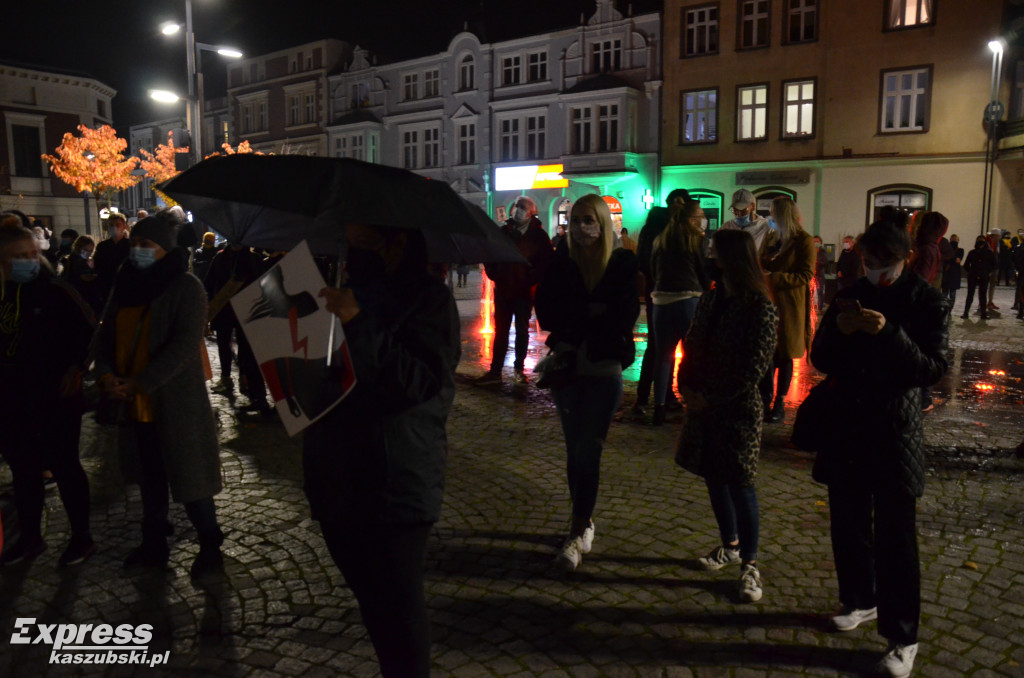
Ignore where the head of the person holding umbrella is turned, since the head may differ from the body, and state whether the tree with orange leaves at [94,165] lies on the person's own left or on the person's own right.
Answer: on the person's own right

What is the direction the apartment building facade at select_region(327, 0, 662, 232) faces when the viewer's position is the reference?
facing the viewer and to the left of the viewer

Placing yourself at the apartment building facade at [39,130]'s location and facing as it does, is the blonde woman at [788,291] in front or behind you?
in front

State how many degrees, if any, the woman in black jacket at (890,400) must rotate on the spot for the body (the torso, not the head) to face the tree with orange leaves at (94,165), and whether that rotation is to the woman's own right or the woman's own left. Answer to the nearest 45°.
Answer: approximately 90° to the woman's own right

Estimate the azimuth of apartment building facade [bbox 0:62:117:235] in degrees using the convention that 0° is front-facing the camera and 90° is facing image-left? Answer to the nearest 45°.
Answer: approximately 315°

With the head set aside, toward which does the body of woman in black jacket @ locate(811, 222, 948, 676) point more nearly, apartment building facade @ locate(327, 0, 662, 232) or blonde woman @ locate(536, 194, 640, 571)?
the blonde woman

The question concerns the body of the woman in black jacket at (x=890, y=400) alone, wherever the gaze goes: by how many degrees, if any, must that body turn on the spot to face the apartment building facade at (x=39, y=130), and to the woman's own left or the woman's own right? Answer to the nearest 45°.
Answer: approximately 90° to the woman's own right

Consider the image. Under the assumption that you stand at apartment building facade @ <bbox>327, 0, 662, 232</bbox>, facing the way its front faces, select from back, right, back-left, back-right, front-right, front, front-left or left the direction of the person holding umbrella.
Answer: front-left

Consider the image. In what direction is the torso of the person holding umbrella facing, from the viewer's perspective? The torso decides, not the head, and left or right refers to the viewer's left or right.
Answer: facing to the left of the viewer

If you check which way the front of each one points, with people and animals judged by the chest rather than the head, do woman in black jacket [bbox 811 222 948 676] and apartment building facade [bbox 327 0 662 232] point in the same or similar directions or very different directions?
same or similar directions
